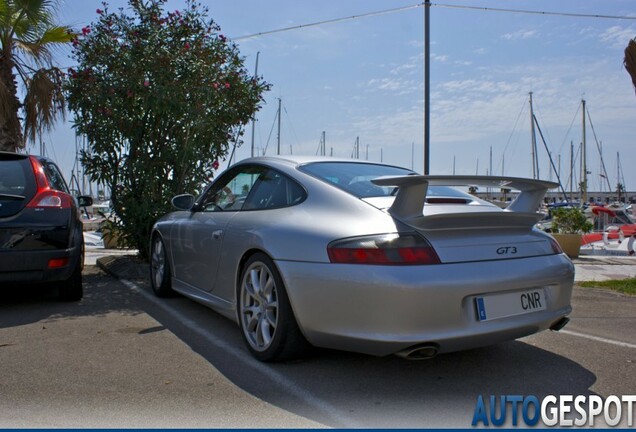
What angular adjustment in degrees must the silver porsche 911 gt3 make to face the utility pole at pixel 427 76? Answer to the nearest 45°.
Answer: approximately 45° to its right

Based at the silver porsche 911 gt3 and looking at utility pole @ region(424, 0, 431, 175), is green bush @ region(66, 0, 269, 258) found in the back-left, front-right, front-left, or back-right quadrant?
front-left

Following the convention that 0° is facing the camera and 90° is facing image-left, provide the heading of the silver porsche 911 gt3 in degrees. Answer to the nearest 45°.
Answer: approximately 135°

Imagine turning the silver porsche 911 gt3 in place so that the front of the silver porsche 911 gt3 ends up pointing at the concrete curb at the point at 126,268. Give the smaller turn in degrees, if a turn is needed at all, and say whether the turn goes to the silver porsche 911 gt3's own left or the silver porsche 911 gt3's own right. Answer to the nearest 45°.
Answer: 0° — it already faces it

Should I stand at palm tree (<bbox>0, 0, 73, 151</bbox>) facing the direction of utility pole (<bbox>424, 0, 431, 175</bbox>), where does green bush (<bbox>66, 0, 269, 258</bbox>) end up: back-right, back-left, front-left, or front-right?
front-right

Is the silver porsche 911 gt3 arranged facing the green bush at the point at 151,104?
yes

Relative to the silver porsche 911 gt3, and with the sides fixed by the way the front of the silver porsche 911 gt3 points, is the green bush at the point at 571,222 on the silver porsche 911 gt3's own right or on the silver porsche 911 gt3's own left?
on the silver porsche 911 gt3's own right

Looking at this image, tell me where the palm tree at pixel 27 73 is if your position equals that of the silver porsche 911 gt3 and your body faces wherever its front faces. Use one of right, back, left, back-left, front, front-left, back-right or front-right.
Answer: front

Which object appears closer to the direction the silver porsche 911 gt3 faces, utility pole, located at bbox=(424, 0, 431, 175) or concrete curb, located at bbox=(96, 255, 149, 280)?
the concrete curb

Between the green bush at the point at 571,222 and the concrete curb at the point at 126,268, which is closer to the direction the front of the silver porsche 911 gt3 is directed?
the concrete curb
